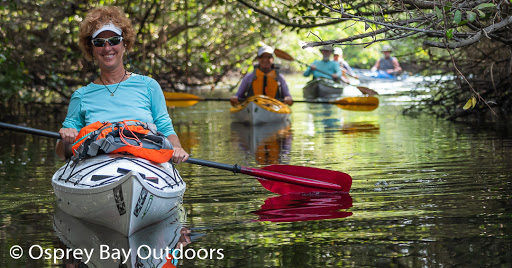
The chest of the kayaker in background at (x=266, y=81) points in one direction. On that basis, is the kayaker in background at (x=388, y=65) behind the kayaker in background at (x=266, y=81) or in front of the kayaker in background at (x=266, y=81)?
behind

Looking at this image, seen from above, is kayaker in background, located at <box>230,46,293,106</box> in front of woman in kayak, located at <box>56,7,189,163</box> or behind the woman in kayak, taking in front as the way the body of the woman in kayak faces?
behind

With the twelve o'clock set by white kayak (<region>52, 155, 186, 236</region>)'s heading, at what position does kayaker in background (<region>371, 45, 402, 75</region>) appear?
The kayaker in background is roughly at 7 o'clock from the white kayak.

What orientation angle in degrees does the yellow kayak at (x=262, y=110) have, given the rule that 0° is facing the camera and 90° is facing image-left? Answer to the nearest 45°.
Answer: approximately 0°
